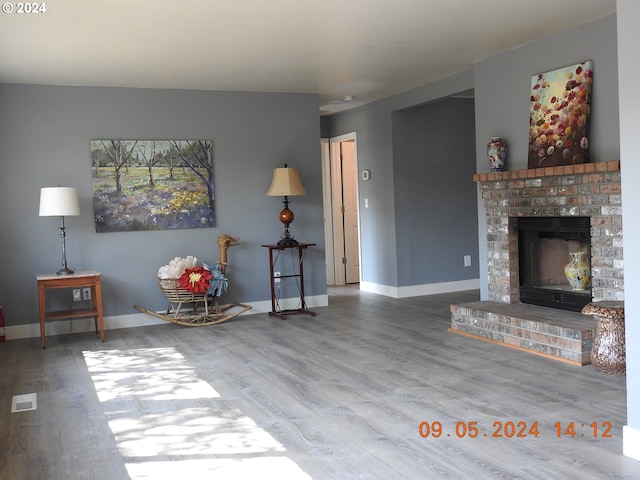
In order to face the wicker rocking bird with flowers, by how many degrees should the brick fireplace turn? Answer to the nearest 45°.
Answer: approximately 45° to its right

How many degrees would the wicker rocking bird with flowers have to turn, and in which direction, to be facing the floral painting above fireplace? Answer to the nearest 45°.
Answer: approximately 45° to its right

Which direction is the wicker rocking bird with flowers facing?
to the viewer's right

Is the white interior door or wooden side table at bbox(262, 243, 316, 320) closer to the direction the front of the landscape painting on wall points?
the wooden side table

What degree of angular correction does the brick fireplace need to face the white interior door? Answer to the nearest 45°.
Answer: approximately 90° to its right

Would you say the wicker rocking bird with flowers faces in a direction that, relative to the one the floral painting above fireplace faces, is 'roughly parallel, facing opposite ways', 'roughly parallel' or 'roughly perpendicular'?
roughly parallel, facing opposite ways

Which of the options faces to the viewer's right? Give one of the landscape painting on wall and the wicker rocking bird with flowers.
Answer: the wicker rocking bird with flowers

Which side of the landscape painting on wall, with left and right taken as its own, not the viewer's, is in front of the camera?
front

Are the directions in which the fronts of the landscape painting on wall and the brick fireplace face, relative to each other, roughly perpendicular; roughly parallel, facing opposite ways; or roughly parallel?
roughly perpendicular

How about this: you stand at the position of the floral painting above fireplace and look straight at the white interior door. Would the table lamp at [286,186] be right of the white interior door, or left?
left

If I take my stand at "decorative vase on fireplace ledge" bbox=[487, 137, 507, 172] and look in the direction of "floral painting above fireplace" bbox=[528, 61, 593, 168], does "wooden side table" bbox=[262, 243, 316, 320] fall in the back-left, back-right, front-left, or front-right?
back-right

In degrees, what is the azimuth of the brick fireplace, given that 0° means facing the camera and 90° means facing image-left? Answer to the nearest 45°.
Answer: approximately 45°

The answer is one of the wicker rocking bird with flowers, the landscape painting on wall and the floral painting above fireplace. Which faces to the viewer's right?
the wicker rocking bird with flowers

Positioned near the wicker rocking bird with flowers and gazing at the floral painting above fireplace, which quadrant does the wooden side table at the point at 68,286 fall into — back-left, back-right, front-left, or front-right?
back-right

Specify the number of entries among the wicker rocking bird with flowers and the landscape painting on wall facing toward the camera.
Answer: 1
